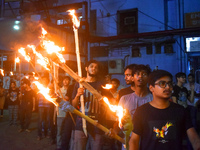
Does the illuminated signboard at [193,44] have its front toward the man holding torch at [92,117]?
yes

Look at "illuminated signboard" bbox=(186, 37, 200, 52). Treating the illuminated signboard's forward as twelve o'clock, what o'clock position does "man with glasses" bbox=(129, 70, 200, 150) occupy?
The man with glasses is roughly at 12 o'clock from the illuminated signboard.

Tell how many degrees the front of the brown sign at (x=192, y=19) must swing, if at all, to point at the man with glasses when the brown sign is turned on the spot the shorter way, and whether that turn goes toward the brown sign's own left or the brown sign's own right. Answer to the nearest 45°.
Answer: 0° — it already faces them

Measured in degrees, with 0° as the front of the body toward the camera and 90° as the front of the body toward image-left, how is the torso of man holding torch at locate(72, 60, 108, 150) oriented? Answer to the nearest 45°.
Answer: approximately 0°

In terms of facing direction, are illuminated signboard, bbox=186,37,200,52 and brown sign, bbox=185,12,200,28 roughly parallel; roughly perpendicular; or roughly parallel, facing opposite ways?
roughly parallel

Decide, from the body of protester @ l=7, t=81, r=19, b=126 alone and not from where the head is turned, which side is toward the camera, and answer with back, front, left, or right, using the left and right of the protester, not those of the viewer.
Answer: front

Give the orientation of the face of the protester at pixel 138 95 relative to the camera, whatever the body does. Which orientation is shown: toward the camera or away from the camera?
toward the camera

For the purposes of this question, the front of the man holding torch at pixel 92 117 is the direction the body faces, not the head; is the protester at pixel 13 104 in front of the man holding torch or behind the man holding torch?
behind

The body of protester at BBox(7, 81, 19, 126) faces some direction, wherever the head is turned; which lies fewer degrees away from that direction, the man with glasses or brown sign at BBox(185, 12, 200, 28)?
the man with glasses

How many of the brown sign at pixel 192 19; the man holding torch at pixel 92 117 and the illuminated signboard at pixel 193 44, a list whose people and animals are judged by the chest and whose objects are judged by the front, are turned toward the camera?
3

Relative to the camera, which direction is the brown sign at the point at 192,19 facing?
toward the camera

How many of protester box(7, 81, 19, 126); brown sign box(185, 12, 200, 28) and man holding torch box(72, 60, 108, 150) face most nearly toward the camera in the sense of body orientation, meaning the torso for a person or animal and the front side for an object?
3

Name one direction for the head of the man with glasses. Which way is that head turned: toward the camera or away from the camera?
toward the camera

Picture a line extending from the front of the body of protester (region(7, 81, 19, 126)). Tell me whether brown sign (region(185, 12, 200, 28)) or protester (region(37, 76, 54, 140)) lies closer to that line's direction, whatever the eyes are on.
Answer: the protester
